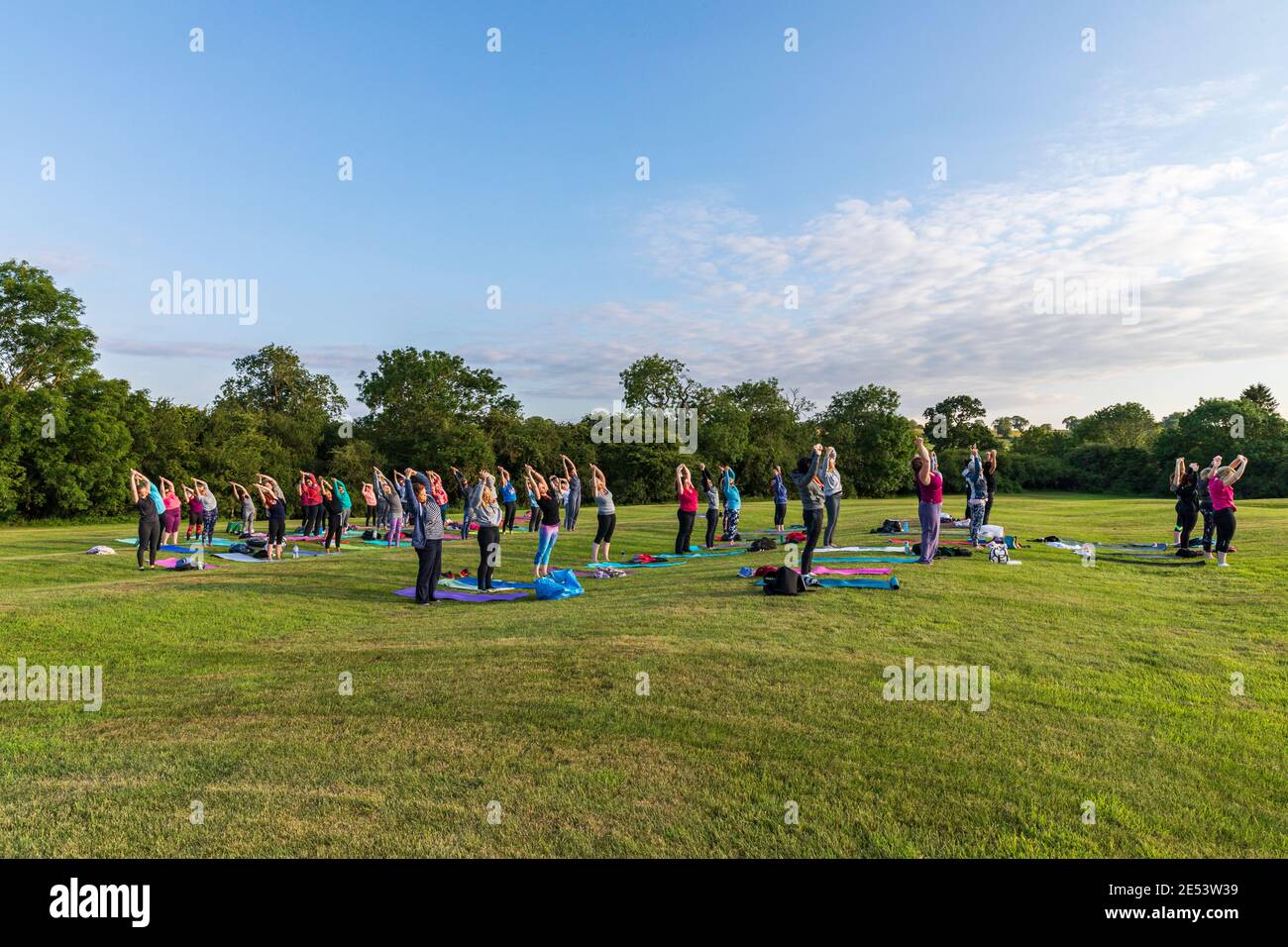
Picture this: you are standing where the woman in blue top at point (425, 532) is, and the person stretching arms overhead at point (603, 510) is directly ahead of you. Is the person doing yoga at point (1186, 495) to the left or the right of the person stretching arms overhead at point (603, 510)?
right
